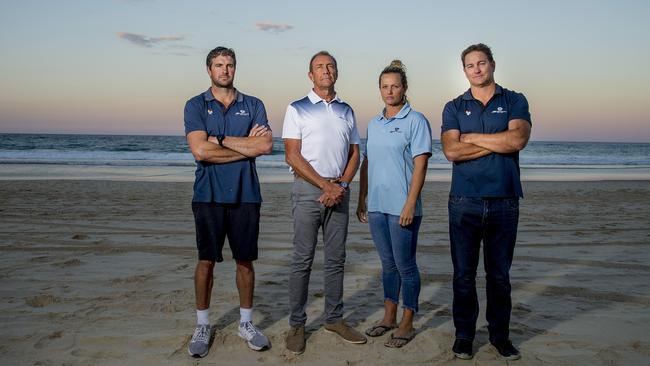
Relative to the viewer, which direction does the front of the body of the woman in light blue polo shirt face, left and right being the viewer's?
facing the viewer and to the left of the viewer

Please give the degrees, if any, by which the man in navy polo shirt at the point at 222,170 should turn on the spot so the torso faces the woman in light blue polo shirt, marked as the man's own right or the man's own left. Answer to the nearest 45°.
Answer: approximately 90° to the man's own left

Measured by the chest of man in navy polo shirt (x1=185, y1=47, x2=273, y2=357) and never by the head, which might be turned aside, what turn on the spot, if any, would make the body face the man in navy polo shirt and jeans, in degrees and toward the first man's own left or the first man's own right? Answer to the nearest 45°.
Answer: approximately 90° to the first man's own left

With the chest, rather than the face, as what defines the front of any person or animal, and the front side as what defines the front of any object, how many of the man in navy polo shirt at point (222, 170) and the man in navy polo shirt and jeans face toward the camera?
2

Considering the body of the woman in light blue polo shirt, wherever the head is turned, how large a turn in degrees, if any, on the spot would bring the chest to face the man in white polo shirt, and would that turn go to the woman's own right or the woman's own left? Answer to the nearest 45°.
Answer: approximately 45° to the woman's own right

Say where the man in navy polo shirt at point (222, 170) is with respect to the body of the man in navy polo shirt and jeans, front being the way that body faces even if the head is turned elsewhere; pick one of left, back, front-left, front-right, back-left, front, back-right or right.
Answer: right

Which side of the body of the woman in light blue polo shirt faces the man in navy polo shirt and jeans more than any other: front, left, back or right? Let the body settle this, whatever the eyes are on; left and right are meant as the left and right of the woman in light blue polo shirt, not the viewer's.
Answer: left

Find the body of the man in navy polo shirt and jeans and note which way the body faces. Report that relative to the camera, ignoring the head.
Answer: toward the camera

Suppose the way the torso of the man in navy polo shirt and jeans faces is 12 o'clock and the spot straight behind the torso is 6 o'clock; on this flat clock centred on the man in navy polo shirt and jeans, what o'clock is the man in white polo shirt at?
The man in white polo shirt is roughly at 3 o'clock from the man in navy polo shirt and jeans.

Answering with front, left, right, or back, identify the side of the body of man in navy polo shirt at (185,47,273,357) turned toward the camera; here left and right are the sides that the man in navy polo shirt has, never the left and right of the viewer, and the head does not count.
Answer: front
